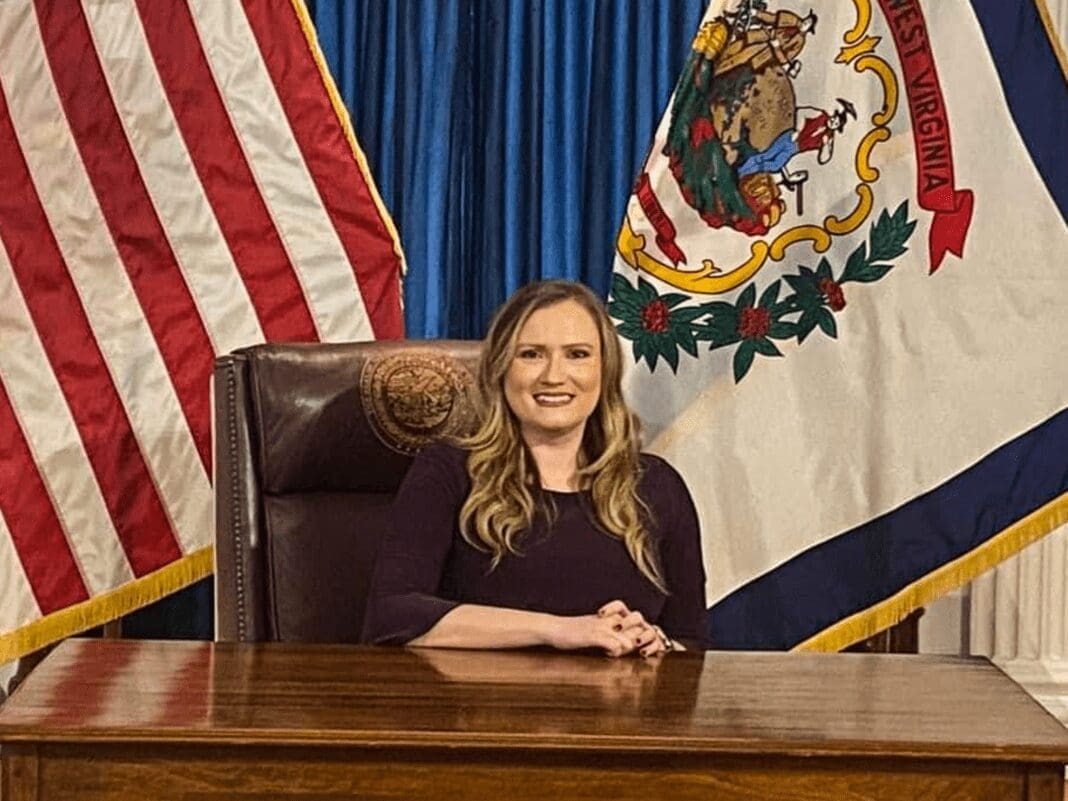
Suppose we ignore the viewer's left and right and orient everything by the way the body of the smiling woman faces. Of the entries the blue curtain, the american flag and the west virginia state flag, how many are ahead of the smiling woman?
0

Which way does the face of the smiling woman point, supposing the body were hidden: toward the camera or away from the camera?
toward the camera

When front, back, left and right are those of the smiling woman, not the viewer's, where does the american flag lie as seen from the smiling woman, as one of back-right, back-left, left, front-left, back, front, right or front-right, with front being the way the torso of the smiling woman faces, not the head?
back-right

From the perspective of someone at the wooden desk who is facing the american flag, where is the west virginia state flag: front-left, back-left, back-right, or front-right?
front-right

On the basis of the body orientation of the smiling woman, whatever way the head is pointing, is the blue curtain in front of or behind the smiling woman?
behind

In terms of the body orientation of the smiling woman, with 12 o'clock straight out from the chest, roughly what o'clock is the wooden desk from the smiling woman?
The wooden desk is roughly at 12 o'clock from the smiling woman.

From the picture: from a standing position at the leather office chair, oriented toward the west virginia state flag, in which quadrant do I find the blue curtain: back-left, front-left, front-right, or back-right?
front-left

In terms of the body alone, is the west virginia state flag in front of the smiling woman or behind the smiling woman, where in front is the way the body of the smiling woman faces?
behind

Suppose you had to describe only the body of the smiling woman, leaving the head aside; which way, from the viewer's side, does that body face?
toward the camera
